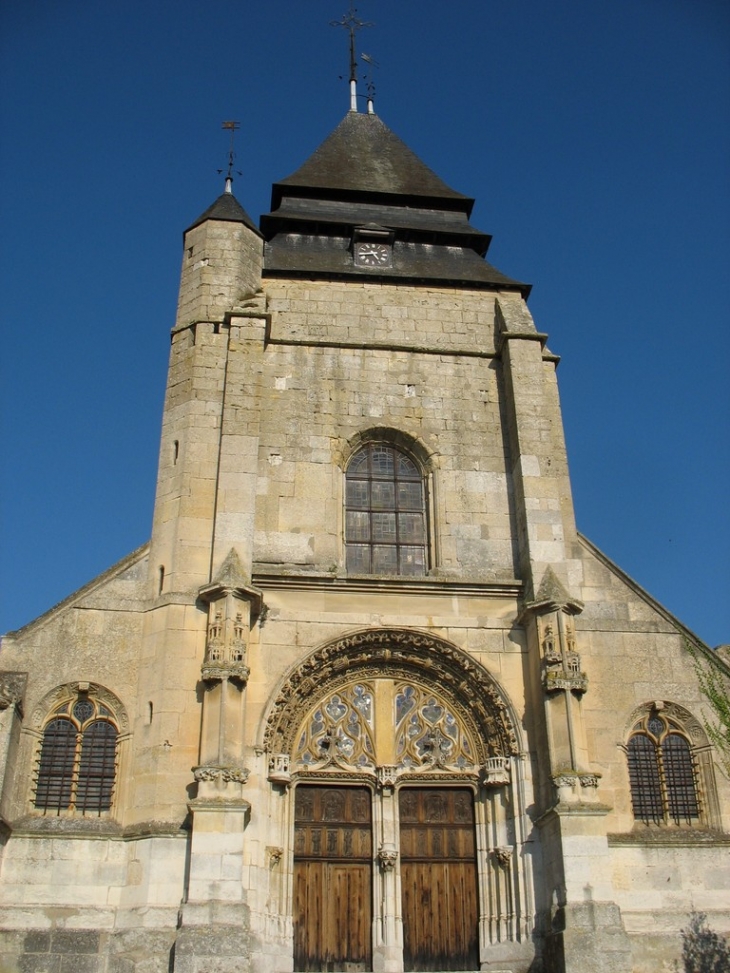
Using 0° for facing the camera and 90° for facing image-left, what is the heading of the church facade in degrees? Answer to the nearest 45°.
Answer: approximately 0°
